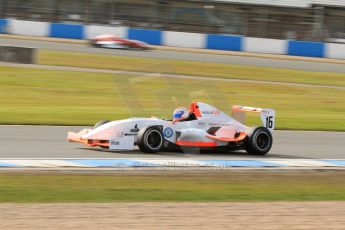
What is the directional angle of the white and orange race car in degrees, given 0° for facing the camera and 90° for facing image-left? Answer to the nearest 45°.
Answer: approximately 45°

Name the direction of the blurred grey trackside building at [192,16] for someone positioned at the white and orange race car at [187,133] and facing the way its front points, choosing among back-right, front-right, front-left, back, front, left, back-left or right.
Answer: back-right

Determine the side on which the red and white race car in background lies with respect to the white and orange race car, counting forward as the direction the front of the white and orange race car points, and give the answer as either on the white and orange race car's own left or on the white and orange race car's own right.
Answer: on the white and orange race car's own right
